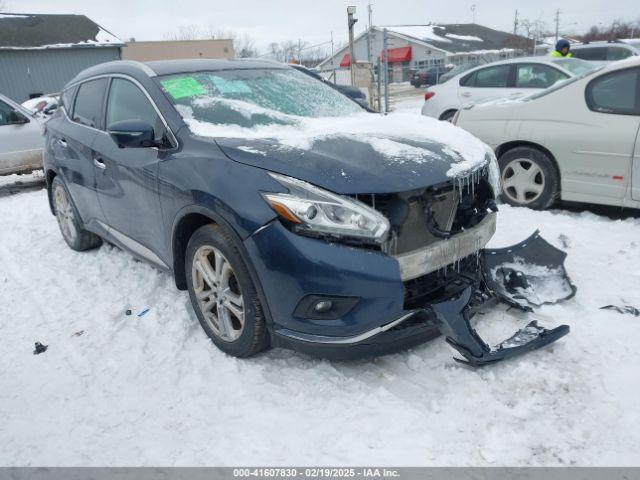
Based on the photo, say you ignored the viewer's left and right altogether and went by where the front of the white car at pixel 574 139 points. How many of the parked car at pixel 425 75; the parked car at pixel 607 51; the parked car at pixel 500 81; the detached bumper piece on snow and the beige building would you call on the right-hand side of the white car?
1

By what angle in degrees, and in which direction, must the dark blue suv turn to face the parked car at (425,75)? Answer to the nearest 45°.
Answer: approximately 135° to its left

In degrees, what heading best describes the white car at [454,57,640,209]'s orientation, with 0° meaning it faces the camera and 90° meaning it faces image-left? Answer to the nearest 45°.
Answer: approximately 270°

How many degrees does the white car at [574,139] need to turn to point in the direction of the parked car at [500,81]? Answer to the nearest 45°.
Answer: approximately 90° to its left

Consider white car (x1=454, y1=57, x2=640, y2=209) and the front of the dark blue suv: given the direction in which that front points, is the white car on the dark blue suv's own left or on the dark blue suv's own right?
on the dark blue suv's own left

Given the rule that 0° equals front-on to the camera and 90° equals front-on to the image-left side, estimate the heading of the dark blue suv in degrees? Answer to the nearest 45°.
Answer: approximately 315°

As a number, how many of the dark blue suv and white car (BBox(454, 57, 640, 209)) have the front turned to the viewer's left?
0

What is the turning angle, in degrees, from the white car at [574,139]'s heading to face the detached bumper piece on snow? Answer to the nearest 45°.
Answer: approximately 90° to its right

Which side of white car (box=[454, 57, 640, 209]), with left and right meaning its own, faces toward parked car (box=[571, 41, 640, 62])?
left
